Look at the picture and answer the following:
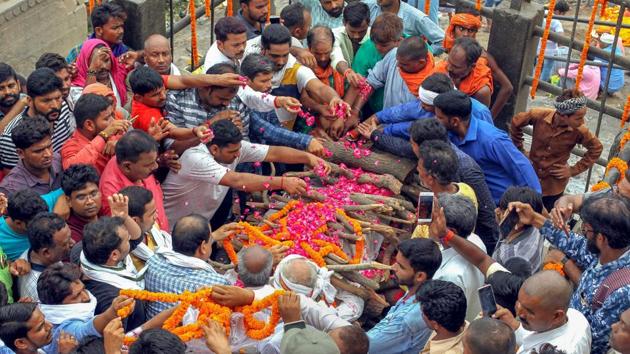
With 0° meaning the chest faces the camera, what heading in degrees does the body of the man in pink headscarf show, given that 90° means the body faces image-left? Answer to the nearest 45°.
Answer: approximately 315°

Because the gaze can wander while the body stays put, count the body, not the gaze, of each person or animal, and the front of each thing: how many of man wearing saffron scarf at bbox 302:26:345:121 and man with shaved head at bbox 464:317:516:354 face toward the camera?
1

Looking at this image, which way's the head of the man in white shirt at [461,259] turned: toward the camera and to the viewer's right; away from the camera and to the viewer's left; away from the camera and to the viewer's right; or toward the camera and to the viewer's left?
away from the camera and to the viewer's left

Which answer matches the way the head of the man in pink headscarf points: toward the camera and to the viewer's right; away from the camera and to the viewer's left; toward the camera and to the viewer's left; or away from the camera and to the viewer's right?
toward the camera and to the viewer's right

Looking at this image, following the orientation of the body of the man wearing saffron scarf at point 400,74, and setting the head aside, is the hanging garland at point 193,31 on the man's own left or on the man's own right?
on the man's own right

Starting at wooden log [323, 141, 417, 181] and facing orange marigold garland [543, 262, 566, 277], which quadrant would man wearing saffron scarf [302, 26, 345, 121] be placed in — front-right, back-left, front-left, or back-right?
back-left

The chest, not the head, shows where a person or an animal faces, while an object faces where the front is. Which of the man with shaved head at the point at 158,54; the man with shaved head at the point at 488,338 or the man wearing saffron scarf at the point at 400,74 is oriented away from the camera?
the man with shaved head at the point at 488,338

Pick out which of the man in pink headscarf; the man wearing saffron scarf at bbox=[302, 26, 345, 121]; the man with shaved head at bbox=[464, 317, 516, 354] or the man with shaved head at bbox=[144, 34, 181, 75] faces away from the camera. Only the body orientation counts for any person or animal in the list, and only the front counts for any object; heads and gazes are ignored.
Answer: the man with shaved head at bbox=[464, 317, 516, 354]

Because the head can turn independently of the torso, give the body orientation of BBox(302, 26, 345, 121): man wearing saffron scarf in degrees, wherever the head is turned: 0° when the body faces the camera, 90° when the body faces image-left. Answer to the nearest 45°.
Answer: approximately 0°

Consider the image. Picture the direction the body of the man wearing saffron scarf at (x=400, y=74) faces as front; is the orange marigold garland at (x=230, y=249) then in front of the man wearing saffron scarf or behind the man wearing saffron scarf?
in front

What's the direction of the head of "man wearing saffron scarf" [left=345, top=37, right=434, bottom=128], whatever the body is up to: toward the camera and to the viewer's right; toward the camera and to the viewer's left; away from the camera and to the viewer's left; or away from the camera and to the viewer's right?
toward the camera and to the viewer's left

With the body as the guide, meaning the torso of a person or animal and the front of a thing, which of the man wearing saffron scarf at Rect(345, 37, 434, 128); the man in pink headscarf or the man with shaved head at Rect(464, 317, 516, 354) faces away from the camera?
the man with shaved head

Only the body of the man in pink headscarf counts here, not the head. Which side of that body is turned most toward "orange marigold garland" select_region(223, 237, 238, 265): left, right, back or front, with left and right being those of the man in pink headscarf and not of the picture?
front

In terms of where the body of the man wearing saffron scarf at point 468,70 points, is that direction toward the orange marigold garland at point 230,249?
yes

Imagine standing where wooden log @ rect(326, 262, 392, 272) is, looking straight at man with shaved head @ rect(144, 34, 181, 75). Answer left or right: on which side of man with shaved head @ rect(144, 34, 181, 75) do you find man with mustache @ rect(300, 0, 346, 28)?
right

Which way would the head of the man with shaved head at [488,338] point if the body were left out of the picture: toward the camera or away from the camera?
away from the camera
